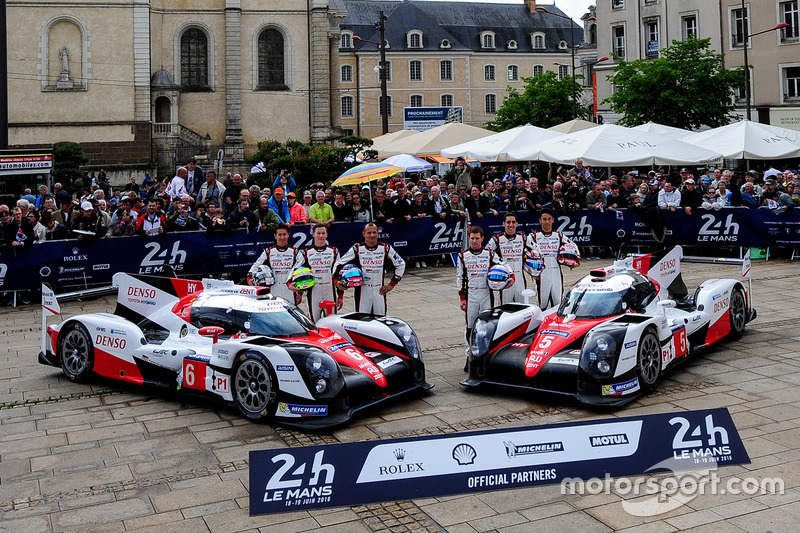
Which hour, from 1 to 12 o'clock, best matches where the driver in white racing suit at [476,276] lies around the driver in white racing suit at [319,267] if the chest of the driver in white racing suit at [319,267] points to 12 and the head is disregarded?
the driver in white racing suit at [476,276] is roughly at 10 o'clock from the driver in white racing suit at [319,267].

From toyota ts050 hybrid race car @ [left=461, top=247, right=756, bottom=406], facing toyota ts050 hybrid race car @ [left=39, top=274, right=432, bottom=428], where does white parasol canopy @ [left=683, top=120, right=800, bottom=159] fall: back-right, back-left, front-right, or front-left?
back-right

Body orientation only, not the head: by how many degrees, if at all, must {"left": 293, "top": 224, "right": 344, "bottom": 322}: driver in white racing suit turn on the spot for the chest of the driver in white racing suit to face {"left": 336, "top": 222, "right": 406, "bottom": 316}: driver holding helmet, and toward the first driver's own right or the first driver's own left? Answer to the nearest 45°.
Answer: approximately 45° to the first driver's own left

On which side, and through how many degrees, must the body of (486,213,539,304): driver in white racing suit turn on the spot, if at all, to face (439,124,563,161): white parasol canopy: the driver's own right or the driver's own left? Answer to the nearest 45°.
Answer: approximately 180°

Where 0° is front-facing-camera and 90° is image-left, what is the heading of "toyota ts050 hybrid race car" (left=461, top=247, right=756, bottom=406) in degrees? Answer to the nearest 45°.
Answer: approximately 45°

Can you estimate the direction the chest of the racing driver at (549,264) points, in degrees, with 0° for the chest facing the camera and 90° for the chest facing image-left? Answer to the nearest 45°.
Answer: approximately 0°
